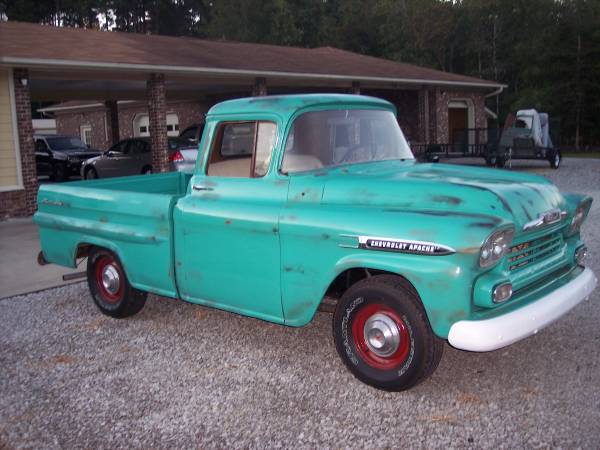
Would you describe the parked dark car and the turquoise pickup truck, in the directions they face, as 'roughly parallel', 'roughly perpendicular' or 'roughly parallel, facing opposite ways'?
roughly parallel

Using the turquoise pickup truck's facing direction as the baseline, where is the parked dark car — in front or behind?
behind

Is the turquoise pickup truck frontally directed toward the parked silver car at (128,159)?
no

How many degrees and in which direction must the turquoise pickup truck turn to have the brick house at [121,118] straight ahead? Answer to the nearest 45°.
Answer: approximately 135° to its left

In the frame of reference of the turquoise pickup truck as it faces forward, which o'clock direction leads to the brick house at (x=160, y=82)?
The brick house is roughly at 7 o'clock from the turquoise pickup truck.

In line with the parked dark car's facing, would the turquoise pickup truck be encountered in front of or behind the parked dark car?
in front

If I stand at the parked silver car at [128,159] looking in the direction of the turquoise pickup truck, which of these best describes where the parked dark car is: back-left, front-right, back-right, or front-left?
back-right

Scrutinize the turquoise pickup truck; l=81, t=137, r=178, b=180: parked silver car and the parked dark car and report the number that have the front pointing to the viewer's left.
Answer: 1

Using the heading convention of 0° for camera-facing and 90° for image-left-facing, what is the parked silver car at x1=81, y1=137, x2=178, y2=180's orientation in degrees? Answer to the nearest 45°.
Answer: approximately 90°

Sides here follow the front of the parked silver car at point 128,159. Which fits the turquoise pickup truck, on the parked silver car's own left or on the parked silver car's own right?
on the parked silver car's own left

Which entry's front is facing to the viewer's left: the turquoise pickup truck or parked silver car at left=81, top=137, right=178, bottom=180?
the parked silver car

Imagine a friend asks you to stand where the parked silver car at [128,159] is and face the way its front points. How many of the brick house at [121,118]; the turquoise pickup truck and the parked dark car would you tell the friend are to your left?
1

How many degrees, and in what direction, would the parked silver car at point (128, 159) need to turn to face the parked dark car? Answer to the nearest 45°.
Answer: approximately 45° to its right

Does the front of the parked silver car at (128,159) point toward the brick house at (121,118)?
no

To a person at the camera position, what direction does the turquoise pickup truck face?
facing the viewer and to the right of the viewer
